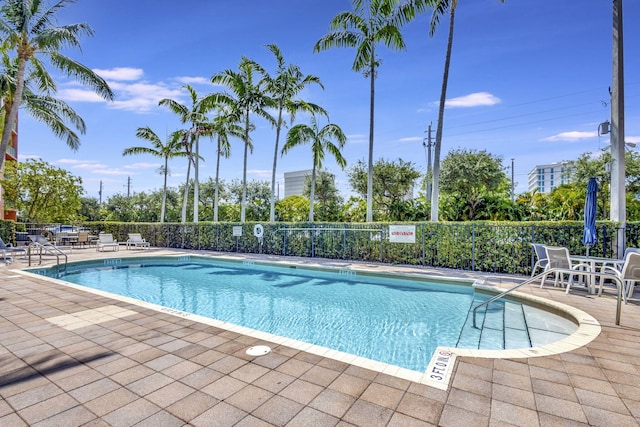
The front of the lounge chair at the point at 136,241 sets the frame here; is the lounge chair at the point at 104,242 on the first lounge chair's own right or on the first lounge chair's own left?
on the first lounge chair's own right

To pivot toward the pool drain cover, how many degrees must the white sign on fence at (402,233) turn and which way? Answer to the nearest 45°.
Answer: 0° — it already faces it

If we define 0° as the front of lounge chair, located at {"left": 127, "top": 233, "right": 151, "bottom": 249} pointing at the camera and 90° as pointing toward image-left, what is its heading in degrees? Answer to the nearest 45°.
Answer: approximately 315°

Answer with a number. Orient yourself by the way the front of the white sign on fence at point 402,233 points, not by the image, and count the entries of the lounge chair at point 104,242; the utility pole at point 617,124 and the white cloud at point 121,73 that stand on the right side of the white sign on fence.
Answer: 2

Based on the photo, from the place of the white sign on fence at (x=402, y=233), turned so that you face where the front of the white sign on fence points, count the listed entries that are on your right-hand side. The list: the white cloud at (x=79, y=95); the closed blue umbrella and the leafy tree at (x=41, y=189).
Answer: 2

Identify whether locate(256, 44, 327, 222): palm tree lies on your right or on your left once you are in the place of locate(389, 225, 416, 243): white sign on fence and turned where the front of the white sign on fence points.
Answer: on your right

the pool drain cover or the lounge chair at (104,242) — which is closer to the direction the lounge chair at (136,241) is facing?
the pool drain cover
